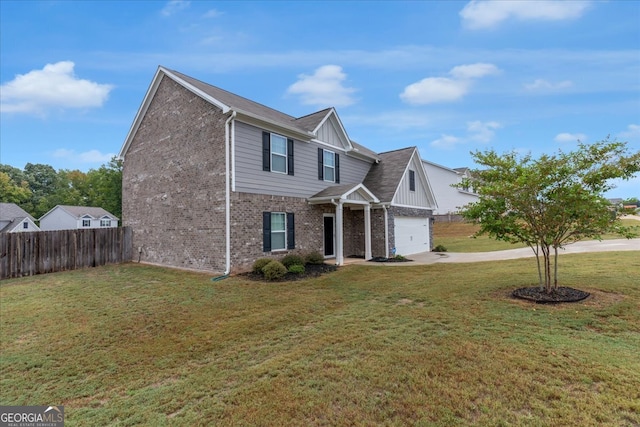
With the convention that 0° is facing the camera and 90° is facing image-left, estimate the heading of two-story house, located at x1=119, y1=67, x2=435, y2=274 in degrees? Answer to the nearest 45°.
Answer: approximately 315°

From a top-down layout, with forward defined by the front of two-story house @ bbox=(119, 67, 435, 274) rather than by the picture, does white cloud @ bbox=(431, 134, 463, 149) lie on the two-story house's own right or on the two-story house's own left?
on the two-story house's own left

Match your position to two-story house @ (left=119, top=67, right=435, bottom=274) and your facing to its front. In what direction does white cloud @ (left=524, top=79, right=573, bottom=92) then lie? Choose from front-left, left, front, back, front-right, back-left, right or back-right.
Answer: front-left

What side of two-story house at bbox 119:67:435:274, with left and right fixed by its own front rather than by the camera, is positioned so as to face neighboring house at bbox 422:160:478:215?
left

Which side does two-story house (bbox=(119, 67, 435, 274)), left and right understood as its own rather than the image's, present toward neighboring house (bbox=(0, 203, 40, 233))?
back

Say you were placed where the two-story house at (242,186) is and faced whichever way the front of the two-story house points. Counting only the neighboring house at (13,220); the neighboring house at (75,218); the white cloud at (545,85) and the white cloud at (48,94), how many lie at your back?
3

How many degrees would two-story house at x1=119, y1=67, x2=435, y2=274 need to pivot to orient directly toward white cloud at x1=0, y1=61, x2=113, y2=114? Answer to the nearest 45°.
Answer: approximately 180°

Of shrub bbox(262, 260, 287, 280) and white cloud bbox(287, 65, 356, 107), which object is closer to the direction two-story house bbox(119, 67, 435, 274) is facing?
the shrub
